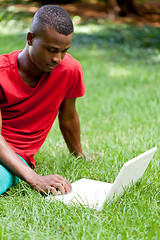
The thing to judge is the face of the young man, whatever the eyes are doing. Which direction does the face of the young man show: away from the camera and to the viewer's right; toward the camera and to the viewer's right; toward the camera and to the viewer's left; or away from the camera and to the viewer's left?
toward the camera and to the viewer's right

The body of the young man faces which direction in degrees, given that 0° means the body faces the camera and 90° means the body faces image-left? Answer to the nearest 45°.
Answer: approximately 315°

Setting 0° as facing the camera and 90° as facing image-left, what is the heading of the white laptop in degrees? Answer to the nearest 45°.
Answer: approximately 135°

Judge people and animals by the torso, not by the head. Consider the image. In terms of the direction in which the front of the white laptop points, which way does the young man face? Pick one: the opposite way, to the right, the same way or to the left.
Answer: the opposite way
